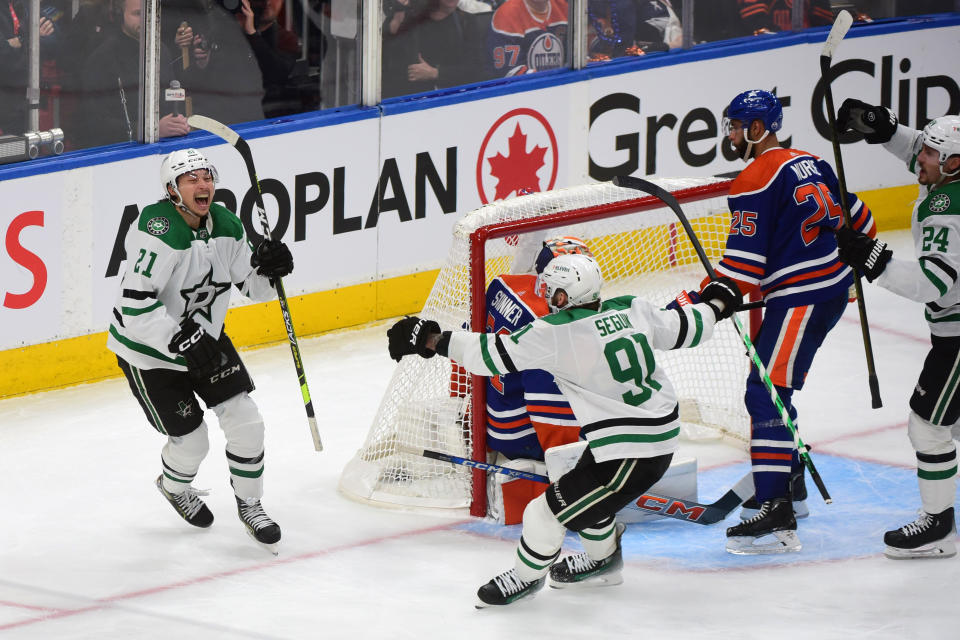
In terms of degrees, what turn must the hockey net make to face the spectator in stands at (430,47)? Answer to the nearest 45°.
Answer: approximately 135° to its left

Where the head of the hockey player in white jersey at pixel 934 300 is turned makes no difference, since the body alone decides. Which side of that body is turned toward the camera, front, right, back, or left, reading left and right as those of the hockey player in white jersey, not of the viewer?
left

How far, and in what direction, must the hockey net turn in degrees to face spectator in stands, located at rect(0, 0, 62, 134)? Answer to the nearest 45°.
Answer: approximately 180°

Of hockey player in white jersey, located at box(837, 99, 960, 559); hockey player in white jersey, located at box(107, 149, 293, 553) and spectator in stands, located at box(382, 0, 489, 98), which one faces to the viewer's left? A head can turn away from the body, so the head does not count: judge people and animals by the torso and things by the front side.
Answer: hockey player in white jersey, located at box(837, 99, 960, 559)

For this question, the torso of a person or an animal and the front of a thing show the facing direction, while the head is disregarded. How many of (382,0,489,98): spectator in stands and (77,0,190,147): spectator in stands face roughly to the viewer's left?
0

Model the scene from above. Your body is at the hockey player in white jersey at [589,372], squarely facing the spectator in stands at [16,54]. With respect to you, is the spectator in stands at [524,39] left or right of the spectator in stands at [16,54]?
right

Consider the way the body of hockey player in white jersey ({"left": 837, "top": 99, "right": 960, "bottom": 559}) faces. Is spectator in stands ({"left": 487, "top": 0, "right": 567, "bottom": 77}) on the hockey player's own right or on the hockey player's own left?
on the hockey player's own right

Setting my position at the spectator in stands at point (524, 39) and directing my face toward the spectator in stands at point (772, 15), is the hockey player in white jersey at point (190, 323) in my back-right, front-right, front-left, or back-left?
back-right

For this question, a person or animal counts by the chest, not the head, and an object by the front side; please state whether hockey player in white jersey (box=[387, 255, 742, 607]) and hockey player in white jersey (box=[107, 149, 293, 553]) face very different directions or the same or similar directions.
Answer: very different directions
